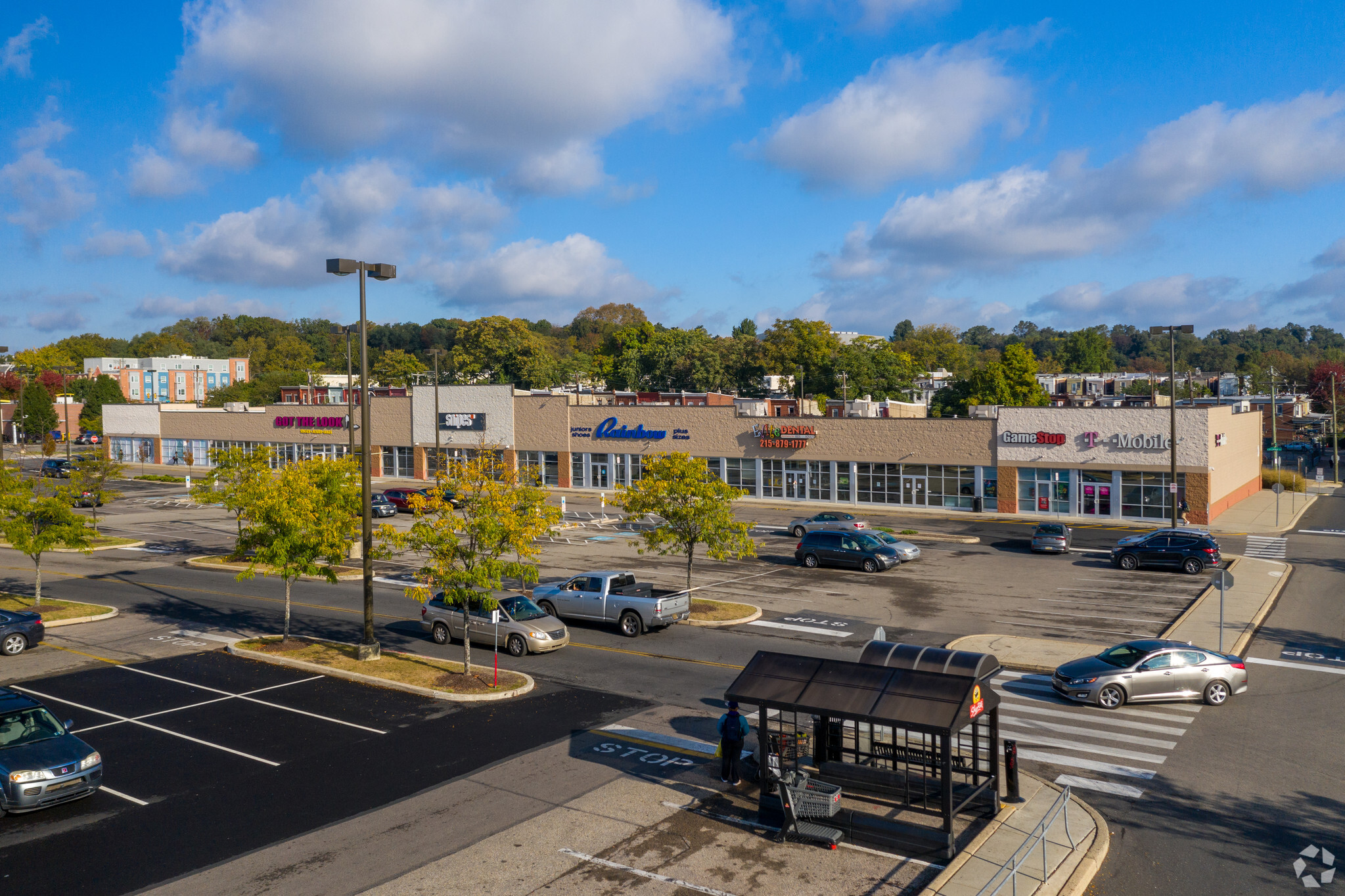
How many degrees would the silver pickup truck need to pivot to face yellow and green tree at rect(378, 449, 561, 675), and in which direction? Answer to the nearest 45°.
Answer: approximately 90° to its left

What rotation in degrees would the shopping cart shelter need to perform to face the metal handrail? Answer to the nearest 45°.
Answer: approximately 90° to its left

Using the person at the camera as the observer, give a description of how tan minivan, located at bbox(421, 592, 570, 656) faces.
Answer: facing the viewer and to the right of the viewer

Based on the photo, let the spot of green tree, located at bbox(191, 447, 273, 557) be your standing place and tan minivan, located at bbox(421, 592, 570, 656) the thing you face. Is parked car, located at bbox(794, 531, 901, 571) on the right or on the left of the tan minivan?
left

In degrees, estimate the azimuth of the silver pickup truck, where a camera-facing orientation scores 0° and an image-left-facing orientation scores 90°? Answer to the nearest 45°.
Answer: approximately 135°

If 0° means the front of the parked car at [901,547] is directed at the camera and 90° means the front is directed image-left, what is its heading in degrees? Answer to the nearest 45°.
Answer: approximately 315°

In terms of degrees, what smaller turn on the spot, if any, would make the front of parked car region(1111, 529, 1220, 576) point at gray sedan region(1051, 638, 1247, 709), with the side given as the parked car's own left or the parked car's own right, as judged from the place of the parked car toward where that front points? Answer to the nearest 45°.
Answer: approximately 90° to the parked car's own left

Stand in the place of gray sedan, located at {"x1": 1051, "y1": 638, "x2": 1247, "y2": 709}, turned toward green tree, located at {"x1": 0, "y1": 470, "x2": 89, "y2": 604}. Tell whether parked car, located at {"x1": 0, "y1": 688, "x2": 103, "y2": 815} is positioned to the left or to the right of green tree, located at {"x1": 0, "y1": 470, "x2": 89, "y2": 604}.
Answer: left

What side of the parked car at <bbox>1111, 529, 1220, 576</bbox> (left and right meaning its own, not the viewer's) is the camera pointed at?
left

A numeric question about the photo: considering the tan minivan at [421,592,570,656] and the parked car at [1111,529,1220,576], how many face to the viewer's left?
1
